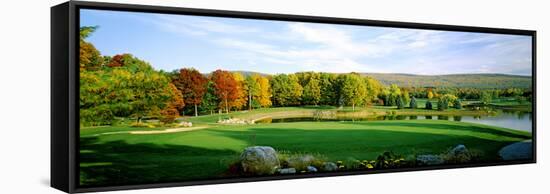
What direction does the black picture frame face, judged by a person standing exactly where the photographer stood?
facing the viewer and to the right of the viewer
